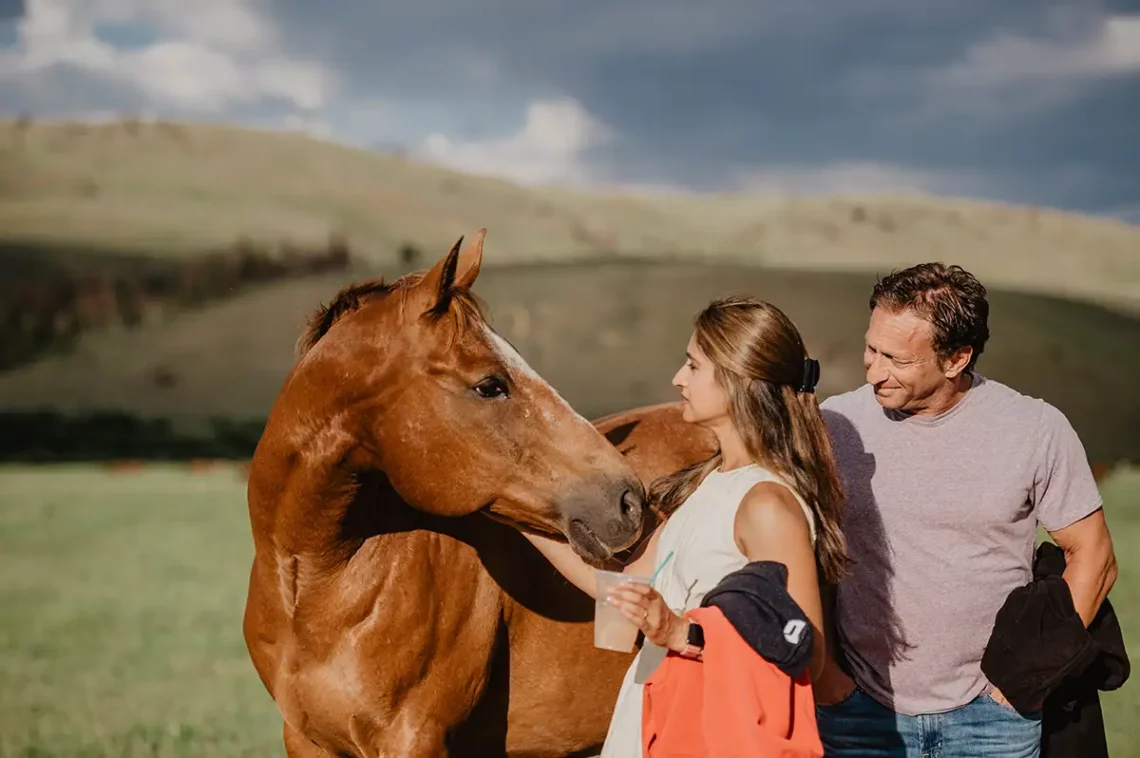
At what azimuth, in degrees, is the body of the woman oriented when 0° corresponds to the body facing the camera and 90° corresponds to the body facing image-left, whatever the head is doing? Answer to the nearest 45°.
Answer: approximately 90°

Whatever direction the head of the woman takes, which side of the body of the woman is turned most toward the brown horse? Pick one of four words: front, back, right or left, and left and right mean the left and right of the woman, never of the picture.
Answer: front

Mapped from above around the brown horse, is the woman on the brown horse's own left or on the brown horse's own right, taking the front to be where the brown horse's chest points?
on the brown horse's own left

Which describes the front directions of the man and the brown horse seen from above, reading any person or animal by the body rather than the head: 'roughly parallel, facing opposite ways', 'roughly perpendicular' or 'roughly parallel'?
roughly parallel

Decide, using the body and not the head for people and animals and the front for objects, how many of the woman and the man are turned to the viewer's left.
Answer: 1

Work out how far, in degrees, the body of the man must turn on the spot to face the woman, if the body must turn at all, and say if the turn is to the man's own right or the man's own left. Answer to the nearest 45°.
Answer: approximately 45° to the man's own right

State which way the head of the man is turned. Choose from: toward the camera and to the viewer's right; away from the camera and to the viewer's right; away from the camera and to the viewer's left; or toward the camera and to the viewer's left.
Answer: toward the camera and to the viewer's left

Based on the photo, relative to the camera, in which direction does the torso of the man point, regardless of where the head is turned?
toward the camera

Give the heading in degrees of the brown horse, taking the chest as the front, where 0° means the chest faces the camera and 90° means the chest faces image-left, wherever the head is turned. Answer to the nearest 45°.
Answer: approximately 45°

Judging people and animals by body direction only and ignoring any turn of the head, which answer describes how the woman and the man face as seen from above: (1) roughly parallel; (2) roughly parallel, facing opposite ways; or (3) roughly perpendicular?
roughly perpendicular

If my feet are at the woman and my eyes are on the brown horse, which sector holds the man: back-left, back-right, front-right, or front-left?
back-right

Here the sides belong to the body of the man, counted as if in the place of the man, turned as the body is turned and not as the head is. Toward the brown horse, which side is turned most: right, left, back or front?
right

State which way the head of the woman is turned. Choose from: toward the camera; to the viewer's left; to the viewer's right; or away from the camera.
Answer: to the viewer's left

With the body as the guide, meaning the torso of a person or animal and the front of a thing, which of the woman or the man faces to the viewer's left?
the woman
